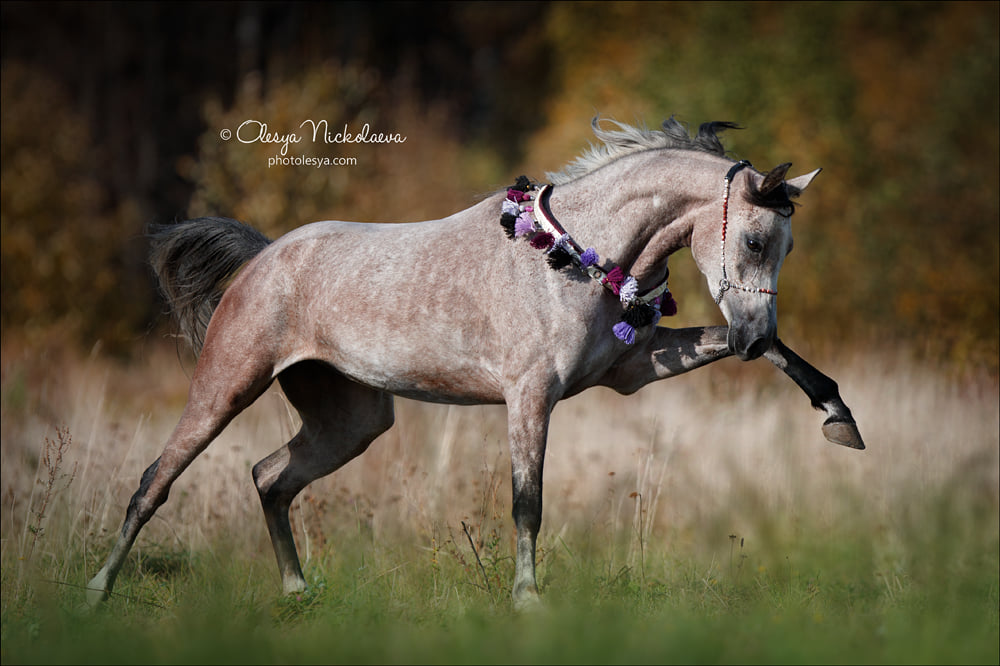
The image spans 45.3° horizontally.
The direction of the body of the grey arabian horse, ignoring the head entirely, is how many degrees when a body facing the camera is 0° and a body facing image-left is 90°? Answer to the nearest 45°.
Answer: approximately 270°
